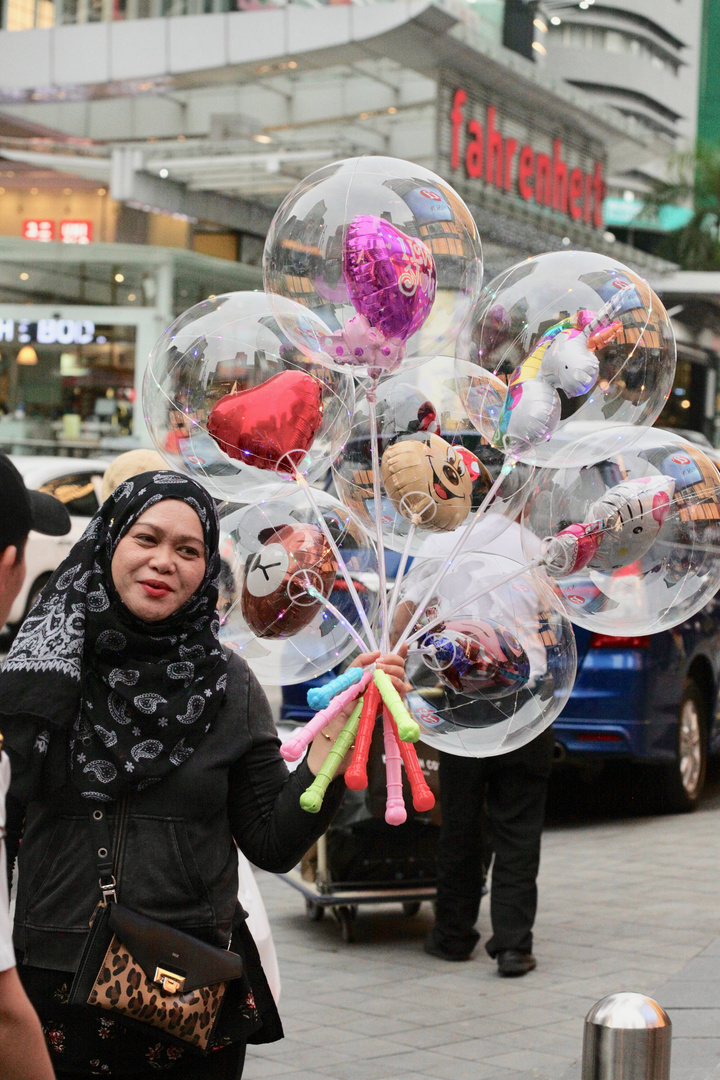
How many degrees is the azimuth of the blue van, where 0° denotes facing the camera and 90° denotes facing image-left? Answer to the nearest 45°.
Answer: approximately 225°

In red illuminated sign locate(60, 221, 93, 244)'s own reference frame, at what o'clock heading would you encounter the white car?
The white car is roughly at 12 o'clock from the red illuminated sign.

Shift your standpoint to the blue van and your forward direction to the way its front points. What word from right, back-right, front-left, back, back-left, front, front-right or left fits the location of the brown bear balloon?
back-right

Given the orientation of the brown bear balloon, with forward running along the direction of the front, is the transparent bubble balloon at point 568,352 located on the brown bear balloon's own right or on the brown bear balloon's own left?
on the brown bear balloon's own left

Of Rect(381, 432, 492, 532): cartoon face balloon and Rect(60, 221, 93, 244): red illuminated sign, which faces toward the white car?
the red illuminated sign

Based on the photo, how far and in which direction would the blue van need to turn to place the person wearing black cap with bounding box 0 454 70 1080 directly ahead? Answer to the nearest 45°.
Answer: approximately 135° to its right

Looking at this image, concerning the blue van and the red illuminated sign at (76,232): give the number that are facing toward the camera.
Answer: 1

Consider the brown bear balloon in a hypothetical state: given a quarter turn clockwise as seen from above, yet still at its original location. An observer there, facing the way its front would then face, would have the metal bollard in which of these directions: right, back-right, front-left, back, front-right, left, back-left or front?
back
